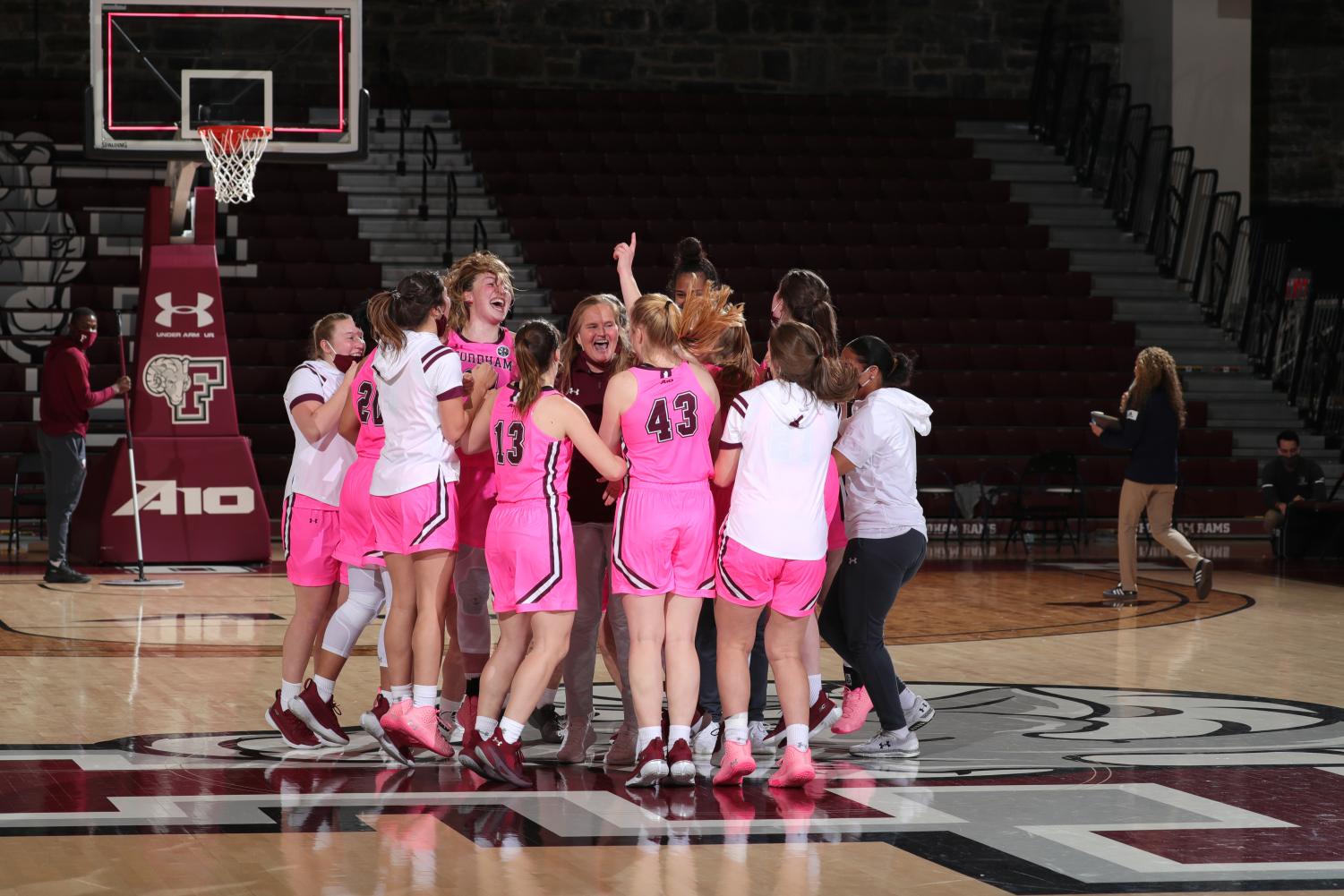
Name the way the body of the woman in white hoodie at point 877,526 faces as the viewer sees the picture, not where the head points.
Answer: to the viewer's left

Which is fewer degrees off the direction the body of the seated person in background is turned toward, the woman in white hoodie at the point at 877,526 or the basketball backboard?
the woman in white hoodie

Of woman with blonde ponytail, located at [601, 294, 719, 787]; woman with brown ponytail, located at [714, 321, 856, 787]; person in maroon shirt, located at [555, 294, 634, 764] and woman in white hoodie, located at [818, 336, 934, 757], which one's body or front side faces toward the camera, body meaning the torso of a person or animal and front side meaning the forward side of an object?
the person in maroon shirt

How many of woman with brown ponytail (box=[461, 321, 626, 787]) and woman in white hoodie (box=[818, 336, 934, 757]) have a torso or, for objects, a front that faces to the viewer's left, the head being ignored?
1

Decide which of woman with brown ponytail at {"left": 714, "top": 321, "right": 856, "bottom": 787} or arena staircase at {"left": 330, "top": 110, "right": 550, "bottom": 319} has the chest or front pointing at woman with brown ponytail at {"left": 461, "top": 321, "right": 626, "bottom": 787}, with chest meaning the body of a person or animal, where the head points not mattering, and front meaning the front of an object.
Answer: the arena staircase

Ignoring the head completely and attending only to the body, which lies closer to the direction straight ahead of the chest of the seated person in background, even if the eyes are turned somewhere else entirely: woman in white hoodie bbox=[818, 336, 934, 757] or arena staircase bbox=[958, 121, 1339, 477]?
the woman in white hoodie

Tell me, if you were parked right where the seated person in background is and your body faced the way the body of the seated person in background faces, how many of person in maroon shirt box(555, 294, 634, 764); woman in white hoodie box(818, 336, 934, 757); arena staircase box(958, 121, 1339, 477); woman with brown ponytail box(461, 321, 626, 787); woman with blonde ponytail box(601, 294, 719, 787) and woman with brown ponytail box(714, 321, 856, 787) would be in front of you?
5

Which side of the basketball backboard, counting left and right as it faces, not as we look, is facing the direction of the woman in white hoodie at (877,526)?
front

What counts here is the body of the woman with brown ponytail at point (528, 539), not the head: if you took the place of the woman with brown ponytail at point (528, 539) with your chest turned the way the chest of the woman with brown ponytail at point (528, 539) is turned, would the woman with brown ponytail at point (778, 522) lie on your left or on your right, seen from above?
on your right

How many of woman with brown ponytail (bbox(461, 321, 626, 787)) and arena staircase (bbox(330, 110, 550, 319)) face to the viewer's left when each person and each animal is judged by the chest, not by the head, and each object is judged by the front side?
0

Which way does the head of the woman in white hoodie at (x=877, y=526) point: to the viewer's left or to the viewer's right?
to the viewer's left

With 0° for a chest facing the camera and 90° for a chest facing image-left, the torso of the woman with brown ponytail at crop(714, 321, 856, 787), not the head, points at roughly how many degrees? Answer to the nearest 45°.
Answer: approximately 180°

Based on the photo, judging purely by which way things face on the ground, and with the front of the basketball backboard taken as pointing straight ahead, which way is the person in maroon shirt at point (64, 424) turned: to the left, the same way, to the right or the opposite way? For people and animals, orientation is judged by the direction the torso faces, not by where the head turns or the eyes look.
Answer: to the left

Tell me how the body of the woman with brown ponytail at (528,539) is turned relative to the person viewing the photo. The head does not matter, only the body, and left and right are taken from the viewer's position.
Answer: facing away from the viewer and to the right of the viewer
